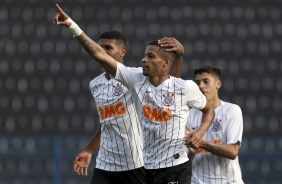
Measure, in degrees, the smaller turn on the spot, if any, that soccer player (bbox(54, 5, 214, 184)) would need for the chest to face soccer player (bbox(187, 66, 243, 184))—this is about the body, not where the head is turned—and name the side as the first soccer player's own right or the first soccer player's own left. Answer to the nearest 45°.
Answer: approximately 180°

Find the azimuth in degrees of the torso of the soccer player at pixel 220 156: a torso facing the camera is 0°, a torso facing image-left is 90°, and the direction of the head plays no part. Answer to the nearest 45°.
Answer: approximately 45°

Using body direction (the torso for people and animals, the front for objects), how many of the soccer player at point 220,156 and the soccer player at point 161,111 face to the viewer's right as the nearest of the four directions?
0

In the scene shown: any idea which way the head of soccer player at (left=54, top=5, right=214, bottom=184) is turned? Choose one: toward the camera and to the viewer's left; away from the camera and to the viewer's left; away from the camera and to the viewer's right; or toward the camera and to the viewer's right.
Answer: toward the camera and to the viewer's left

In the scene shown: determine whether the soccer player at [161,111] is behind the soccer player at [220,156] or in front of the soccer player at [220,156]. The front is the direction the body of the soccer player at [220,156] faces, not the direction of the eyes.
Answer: in front

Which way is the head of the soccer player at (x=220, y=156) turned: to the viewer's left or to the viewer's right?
to the viewer's left
